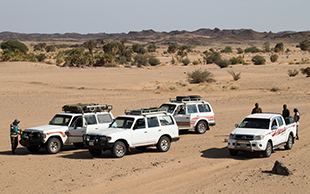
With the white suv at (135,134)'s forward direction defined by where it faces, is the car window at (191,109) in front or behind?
behind

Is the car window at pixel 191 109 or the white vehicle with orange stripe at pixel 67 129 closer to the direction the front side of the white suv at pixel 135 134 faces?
the white vehicle with orange stripe

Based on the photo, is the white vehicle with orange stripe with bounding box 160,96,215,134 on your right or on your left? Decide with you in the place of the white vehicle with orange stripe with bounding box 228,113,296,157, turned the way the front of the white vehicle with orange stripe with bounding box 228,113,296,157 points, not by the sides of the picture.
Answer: on your right

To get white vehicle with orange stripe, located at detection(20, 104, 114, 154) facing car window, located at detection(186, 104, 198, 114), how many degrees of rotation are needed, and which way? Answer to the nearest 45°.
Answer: approximately 180°
